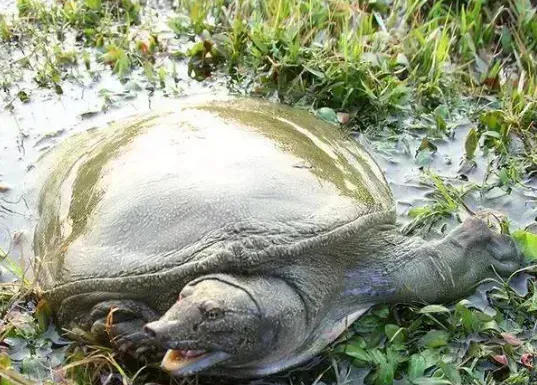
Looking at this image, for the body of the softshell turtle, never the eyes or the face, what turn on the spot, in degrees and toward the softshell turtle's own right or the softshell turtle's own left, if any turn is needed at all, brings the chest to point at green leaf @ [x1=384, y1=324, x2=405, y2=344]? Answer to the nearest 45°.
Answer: approximately 90° to the softshell turtle's own left

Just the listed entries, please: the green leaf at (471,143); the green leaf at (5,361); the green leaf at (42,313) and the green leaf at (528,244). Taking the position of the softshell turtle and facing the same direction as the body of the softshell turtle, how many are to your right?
2

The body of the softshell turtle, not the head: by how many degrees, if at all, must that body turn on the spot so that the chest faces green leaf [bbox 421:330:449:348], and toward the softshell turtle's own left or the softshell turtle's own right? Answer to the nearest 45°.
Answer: approximately 90° to the softshell turtle's own left

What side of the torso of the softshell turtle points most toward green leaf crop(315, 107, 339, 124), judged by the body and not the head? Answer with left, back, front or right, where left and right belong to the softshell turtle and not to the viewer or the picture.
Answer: back

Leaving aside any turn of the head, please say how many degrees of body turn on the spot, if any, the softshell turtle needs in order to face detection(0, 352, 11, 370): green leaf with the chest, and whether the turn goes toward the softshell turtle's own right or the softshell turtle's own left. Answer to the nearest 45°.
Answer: approximately 90° to the softshell turtle's own right

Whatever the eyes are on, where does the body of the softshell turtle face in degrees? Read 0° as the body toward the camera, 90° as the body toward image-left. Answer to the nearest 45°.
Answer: approximately 0°

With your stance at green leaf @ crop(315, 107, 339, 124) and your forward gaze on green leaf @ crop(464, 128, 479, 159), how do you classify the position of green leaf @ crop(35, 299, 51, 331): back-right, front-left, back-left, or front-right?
back-right

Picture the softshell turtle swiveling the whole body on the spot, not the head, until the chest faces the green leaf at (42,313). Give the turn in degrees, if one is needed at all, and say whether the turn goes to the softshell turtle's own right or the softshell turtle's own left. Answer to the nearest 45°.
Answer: approximately 90° to the softshell turtle's own right

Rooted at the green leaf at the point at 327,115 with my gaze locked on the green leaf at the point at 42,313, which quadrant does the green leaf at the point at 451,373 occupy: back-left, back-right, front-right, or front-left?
front-left

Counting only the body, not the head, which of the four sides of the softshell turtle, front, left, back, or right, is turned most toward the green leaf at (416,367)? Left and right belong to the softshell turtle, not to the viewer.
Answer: left
